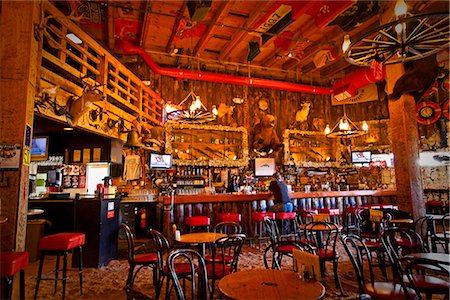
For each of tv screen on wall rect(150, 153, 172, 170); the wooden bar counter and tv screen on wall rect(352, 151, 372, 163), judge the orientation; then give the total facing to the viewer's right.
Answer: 0

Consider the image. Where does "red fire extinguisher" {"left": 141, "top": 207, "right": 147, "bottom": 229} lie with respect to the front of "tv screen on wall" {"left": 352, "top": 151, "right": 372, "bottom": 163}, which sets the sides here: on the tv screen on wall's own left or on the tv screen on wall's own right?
on the tv screen on wall's own right

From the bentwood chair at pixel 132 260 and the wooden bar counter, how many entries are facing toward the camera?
1

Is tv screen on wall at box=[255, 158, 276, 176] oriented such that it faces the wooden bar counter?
yes

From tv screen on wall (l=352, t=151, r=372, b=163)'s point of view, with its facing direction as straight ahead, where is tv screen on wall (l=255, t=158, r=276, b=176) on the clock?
tv screen on wall (l=255, t=158, r=276, b=176) is roughly at 2 o'clock from tv screen on wall (l=352, t=151, r=372, b=163).

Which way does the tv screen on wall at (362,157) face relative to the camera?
toward the camera

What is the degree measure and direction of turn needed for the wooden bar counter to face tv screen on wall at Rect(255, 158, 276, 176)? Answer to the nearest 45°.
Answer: approximately 180°

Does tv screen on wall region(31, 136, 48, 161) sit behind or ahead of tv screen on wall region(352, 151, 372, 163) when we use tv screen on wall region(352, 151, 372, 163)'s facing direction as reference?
ahead

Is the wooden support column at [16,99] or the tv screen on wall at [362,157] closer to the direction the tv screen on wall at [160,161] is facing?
the wooden support column

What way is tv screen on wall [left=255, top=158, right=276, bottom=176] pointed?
toward the camera

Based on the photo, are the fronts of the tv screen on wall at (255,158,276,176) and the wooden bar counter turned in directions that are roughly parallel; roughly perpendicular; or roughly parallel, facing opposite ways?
roughly parallel

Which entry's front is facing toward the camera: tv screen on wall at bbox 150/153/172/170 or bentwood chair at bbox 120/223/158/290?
the tv screen on wall

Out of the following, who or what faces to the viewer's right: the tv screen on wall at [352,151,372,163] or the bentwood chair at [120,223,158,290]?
the bentwood chair

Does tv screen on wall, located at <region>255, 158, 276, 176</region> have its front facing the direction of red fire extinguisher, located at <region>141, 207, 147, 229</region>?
no

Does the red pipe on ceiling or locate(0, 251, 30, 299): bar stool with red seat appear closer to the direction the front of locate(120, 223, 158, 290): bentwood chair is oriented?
the red pipe on ceiling

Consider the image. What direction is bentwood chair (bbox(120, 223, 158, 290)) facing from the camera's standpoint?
to the viewer's right

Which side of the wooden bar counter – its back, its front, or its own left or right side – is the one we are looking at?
front

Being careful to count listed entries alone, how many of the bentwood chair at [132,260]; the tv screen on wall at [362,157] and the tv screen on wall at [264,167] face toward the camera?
2

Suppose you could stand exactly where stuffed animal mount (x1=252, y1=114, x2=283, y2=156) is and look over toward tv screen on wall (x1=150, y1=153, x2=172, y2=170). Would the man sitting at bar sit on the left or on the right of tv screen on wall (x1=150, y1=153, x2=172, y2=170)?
left

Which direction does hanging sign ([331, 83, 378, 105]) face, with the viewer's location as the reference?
facing the viewer and to the left of the viewer

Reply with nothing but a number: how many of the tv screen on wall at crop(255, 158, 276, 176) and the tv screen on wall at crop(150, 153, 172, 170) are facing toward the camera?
2
